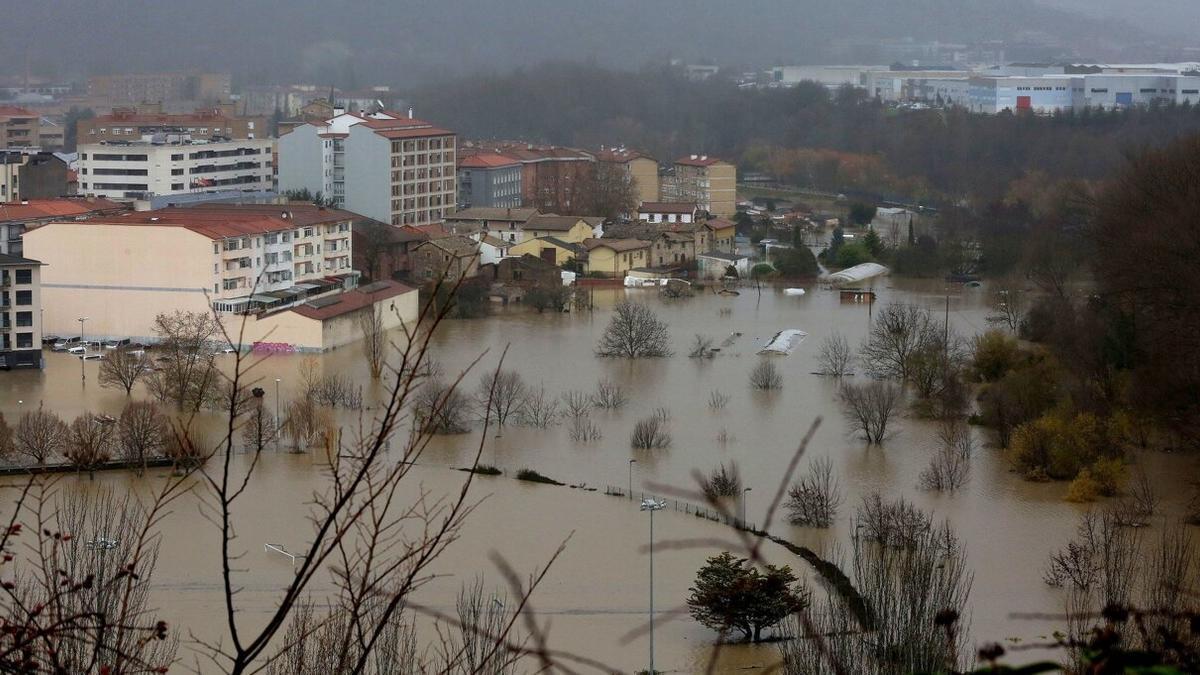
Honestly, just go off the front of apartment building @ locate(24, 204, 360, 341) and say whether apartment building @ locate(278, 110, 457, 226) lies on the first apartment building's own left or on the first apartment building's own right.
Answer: on the first apartment building's own left

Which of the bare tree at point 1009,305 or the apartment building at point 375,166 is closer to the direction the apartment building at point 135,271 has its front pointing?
the bare tree

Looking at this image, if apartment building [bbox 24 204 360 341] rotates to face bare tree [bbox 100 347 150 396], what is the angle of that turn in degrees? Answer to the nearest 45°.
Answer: approximately 45° to its right

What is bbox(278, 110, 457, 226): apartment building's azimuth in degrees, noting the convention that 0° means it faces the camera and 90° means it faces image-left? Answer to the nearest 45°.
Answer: approximately 315°

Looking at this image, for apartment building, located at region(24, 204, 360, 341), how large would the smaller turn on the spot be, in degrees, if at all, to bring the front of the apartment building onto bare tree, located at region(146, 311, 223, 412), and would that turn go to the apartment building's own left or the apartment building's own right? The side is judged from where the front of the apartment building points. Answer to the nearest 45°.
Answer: approximately 45° to the apartment building's own right

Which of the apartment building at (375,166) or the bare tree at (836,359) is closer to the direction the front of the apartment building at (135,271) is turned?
the bare tree

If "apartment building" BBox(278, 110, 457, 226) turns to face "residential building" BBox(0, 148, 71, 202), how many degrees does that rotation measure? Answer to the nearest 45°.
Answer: approximately 135° to its right
